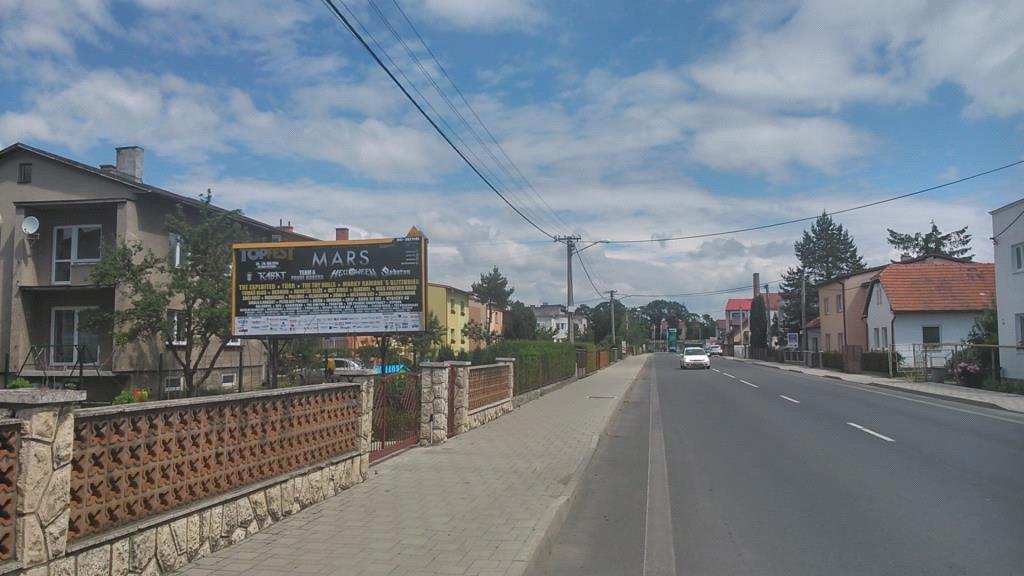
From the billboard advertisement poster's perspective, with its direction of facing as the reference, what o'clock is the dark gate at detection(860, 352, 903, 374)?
The dark gate is roughly at 8 o'clock from the billboard advertisement poster.

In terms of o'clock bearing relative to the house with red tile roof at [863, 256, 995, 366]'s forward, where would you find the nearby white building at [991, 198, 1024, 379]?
The nearby white building is roughly at 10 o'clock from the house with red tile roof.

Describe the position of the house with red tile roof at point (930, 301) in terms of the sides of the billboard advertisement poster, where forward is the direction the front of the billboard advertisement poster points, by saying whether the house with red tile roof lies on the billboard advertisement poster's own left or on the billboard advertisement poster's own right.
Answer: on the billboard advertisement poster's own left

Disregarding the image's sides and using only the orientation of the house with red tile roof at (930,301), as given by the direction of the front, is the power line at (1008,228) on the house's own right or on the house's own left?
on the house's own left

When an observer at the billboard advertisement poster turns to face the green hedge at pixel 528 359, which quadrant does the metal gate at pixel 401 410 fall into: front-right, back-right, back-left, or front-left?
back-right

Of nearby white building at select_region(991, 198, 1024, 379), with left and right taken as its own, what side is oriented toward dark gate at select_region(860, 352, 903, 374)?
right

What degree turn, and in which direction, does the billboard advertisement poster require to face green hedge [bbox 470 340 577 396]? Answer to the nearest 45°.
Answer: approximately 135° to its left

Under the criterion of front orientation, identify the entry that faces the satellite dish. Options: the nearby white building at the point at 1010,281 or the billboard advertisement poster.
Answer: the nearby white building

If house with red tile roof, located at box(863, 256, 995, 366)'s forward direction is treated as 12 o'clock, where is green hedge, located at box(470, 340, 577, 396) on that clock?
The green hedge is roughly at 11 o'clock from the house with red tile roof.

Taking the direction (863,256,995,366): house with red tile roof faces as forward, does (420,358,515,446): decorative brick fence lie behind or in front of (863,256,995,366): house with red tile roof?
in front

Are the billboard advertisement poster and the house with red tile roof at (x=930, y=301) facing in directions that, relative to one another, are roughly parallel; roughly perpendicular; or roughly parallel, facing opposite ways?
roughly perpendicular

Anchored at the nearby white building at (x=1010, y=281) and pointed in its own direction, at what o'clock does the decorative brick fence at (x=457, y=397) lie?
The decorative brick fence is roughly at 11 o'clock from the nearby white building.

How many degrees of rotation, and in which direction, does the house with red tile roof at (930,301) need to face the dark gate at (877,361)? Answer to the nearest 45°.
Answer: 0° — it already faces it

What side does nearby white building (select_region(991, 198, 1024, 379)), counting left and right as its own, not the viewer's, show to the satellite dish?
front

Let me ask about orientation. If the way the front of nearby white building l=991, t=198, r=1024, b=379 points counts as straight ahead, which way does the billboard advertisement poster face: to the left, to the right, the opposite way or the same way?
to the left

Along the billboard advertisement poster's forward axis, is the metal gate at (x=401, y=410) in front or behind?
in front
